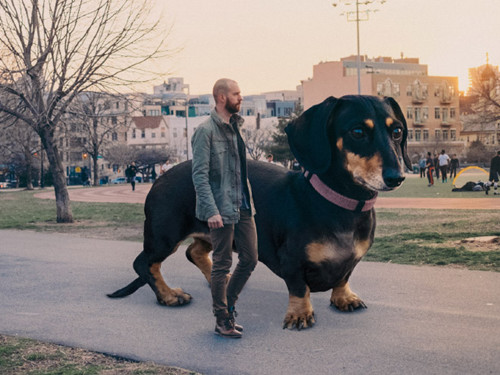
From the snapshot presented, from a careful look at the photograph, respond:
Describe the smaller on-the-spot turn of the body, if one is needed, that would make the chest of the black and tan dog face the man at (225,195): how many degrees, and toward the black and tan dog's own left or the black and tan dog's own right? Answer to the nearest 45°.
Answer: approximately 135° to the black and tan dog's own right

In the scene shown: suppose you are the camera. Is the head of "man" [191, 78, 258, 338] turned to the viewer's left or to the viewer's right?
to the viewer's right

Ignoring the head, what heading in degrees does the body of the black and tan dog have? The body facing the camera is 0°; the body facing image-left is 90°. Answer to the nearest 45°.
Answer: approximately 315°
